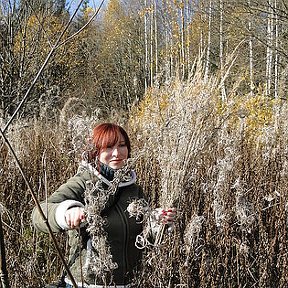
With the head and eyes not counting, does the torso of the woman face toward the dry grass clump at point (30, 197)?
no

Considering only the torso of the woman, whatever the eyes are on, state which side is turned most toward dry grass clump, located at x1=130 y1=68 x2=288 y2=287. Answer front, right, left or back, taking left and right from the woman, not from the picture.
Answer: left
